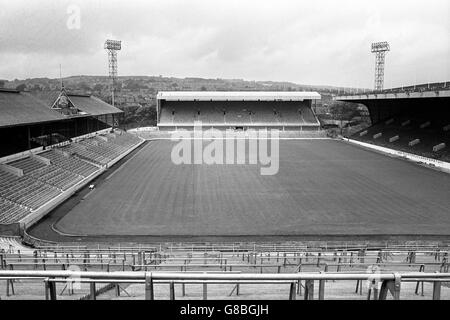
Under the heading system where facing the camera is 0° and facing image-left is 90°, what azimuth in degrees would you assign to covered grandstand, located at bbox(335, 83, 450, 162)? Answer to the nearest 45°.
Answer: approximately 45°
